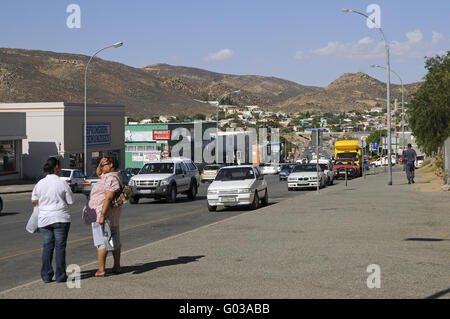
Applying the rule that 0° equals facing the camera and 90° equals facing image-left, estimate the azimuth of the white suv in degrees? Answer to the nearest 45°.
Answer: approximately 45°

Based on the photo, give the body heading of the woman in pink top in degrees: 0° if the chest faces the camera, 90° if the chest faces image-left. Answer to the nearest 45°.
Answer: approximately 90°

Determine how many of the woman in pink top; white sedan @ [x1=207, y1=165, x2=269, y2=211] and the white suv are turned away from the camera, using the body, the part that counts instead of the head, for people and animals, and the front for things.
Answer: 0

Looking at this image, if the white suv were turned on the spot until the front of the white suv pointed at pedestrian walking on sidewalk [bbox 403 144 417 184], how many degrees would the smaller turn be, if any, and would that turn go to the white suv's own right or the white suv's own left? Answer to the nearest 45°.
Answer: approximately 135° to the white suv's own left

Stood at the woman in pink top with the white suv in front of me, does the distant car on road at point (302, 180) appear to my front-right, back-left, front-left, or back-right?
front-right

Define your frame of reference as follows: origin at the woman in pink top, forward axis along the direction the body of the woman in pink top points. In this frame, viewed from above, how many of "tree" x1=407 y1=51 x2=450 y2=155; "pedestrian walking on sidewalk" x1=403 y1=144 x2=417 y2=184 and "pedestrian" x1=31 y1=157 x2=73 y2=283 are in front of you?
1

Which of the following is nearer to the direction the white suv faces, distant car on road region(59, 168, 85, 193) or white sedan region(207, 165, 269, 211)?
the white sedan

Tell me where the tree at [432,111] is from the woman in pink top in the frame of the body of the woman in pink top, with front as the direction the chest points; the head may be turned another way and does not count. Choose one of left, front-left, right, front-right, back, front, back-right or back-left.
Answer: back-right

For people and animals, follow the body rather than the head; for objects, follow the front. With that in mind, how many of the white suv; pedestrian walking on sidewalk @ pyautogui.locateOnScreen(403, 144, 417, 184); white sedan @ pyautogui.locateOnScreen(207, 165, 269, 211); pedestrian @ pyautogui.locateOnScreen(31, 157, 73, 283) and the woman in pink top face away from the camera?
2

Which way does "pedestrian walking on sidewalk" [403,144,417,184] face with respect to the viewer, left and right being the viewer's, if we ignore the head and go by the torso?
facing away from the viewer

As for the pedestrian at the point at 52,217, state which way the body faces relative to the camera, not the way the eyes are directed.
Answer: away from the camera

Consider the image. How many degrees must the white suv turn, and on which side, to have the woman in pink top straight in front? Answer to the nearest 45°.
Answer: approximately 45° to its left
